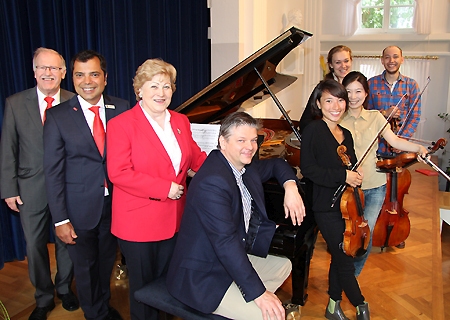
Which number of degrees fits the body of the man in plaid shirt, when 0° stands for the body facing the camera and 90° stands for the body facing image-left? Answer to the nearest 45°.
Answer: approximately 0°

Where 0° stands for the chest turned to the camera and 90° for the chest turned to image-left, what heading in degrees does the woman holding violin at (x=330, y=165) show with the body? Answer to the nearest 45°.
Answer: approximately 315°

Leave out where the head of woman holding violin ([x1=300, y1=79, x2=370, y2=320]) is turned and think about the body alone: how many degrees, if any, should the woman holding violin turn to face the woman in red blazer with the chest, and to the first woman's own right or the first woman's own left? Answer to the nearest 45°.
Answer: approximately 90° to the first woman's own right

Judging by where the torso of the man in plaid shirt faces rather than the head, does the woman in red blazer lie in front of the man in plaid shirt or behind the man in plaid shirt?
in front

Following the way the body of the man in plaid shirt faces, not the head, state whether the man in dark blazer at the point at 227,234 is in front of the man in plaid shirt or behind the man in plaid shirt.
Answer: in front

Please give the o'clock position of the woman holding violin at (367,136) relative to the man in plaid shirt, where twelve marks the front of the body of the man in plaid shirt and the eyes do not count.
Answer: The woman holding violin is roughly at 12 o'clock from the man in plaid shirt.

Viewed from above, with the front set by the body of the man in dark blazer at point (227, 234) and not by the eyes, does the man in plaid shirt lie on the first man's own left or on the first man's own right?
on the first man's own left

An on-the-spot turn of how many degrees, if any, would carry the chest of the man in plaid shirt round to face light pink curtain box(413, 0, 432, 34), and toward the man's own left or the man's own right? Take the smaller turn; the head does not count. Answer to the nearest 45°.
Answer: approximately 180°

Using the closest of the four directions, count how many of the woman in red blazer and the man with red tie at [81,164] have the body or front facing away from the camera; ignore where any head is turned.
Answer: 0
